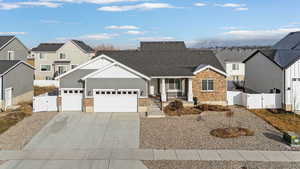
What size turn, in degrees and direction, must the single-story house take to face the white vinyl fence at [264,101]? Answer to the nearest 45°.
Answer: approximately 90° to its left

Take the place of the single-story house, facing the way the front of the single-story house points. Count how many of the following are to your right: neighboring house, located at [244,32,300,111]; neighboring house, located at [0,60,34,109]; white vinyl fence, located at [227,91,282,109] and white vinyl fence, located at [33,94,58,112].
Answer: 2

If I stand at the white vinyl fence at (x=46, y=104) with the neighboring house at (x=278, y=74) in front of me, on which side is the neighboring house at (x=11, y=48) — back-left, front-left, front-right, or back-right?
back-left

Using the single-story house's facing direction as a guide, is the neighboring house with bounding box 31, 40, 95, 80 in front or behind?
behind

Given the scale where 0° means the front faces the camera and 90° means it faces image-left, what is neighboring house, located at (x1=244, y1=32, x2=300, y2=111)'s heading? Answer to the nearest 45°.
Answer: approximately 315°

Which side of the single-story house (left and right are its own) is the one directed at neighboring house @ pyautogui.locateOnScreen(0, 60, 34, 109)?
right
